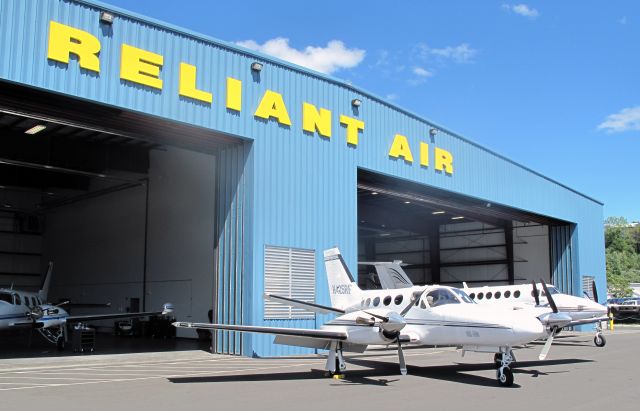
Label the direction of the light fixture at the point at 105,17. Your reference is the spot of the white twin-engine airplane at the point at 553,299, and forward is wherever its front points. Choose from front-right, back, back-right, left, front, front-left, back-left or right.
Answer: right

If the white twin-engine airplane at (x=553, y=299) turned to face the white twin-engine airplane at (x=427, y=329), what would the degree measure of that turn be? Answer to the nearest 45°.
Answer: approximately 45° to its right

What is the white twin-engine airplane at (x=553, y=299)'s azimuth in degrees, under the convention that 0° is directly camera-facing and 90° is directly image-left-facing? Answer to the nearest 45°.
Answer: approximately 315°

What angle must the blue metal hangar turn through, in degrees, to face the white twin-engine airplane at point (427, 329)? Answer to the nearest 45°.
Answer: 0° — it already faces it

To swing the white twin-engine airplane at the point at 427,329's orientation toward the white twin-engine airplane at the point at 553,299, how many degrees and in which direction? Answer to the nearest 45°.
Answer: approximately 90° to its left

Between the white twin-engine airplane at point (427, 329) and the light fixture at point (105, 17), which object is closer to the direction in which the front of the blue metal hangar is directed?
the white twin-engine airplane

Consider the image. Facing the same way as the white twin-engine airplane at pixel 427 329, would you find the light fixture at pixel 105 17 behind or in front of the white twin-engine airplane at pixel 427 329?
behind

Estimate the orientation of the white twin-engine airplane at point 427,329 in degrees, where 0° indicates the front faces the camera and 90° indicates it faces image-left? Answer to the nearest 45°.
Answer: approximately 315°

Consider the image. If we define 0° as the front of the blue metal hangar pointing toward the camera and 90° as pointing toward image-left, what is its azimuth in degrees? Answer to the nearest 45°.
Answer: approximately 315°
